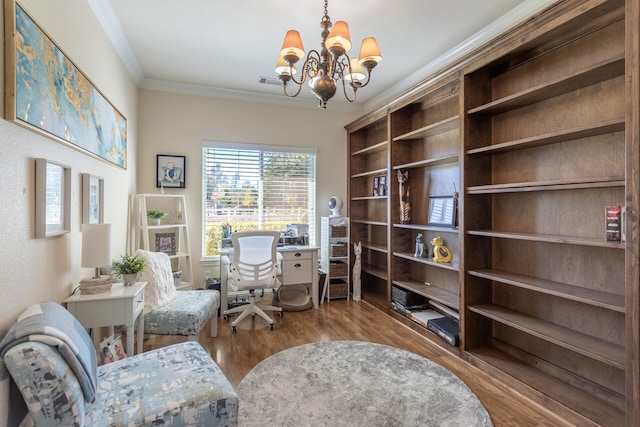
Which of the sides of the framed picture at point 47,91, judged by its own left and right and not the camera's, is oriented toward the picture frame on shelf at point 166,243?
left

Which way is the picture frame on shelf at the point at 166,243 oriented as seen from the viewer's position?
toward the camera

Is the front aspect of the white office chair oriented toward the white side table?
no

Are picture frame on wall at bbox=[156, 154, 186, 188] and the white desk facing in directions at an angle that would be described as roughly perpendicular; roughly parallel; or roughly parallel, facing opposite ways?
roughly parallel

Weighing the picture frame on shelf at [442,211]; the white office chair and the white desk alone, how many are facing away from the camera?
1

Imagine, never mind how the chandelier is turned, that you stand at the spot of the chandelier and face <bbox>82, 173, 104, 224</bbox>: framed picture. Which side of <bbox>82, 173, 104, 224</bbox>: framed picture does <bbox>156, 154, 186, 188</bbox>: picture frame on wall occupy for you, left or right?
right

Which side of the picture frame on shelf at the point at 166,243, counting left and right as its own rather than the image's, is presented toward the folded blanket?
front

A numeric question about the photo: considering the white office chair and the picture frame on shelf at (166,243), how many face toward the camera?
1

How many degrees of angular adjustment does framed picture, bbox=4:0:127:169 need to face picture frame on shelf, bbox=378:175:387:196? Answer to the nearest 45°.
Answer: approximately 45° to its left

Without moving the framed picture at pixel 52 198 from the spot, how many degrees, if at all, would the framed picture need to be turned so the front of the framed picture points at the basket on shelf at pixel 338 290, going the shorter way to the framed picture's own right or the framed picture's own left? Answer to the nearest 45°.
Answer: approximately 45° to the framed picture's own left

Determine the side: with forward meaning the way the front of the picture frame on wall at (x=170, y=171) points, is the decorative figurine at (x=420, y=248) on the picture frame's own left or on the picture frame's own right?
on the picture frame's own left

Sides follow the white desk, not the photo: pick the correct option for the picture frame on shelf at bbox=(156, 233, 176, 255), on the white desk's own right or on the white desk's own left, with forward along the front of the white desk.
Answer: on the white desk's own right

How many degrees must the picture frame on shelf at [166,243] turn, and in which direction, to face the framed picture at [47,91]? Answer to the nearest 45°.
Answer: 0° — it already faces it

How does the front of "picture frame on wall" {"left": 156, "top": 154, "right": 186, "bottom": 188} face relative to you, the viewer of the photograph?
facing the viewer

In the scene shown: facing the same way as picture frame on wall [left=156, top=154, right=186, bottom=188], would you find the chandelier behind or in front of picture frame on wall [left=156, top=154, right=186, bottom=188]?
in front

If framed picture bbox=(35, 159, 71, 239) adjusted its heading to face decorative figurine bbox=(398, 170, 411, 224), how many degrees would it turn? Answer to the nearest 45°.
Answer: approximately 45° to its left

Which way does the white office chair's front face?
away from the camera

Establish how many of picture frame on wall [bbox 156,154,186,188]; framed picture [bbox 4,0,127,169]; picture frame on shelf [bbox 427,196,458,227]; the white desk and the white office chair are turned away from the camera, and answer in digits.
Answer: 1

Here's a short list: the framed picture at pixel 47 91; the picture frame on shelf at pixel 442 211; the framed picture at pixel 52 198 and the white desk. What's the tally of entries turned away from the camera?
0

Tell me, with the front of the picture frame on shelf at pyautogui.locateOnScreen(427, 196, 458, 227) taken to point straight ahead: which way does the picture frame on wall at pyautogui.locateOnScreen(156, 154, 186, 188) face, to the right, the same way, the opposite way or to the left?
to the left

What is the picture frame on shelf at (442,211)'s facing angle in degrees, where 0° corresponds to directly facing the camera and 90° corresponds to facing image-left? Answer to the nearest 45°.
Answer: approximately 45°

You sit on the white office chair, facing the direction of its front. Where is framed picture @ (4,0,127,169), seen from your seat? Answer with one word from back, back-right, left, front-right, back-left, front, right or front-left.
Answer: back-left
